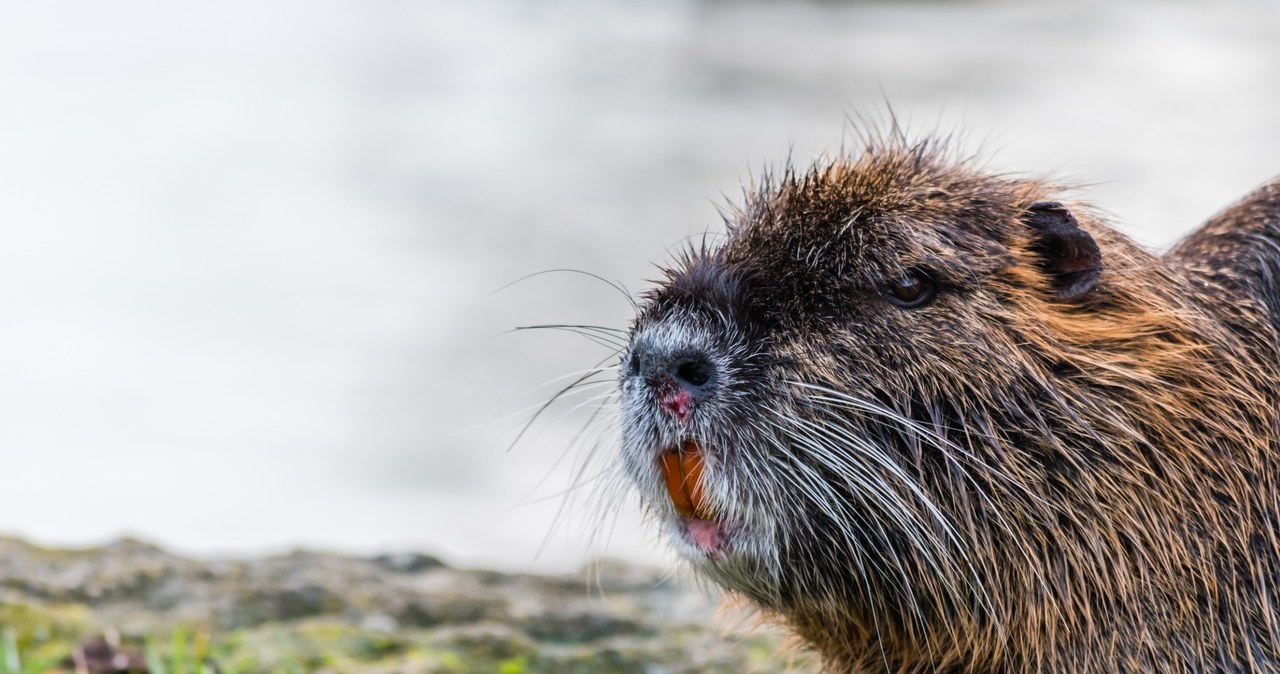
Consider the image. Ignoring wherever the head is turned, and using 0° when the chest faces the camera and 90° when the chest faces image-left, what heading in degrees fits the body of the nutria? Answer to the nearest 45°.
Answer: approximately 45°
